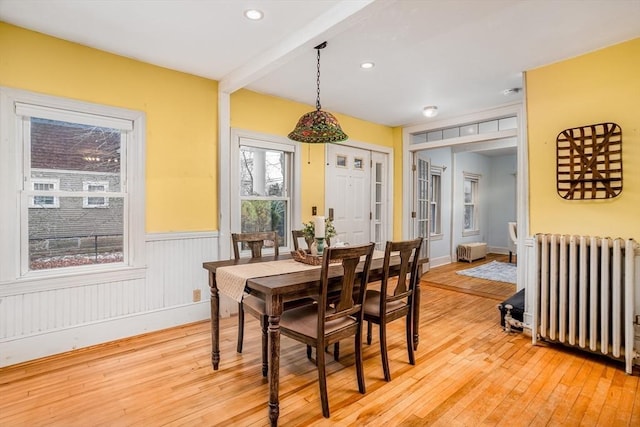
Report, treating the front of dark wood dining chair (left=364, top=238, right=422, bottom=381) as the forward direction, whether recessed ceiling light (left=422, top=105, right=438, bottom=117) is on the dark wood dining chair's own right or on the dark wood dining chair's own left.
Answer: on the dark wood dining chair's own right

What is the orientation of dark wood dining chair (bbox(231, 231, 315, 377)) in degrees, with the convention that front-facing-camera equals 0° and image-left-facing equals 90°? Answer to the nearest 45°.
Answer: approximately 315°

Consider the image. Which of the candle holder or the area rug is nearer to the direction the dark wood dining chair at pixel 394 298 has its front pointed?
the candle holder

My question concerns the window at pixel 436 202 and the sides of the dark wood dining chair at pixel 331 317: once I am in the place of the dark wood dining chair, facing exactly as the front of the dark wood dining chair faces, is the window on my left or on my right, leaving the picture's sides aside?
on my right

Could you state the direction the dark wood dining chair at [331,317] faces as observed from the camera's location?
facing away from the viewer and to the left of the viewer

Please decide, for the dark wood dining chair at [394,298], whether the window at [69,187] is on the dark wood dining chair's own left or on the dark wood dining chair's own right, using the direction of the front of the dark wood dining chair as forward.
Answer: on the dark wood dining chair's own left

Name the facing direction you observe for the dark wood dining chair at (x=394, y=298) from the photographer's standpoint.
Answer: facing away from the viewer and to the left of the viewer

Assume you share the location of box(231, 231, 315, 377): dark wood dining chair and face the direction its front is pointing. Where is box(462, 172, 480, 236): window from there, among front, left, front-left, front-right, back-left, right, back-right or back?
left

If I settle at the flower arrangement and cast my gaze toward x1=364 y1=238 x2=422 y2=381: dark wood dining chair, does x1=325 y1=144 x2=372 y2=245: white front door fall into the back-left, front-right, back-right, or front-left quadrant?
back-left

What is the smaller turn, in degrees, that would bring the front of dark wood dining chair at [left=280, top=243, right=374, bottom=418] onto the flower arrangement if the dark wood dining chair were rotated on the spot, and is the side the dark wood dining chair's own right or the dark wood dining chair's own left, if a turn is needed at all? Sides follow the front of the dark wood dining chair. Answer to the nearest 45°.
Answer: approximately 45° to the dark wood dining chair's own right

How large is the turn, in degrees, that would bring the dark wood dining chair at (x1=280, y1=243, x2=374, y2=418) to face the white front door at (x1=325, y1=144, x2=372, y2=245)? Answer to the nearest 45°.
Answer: approximately 45° to its right

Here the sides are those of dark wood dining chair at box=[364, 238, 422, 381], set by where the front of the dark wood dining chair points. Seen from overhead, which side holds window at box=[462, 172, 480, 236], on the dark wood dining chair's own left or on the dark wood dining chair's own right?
on the dark wood dining chair's own right
